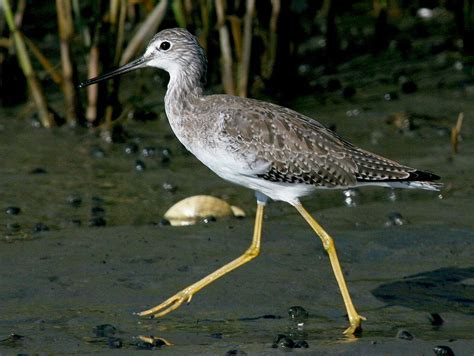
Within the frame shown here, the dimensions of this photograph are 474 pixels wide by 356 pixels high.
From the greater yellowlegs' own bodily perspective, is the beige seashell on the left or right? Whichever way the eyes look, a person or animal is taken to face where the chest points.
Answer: on its right

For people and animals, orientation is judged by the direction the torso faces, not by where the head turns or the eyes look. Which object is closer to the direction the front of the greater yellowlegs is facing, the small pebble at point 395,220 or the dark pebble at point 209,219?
the dark pebble

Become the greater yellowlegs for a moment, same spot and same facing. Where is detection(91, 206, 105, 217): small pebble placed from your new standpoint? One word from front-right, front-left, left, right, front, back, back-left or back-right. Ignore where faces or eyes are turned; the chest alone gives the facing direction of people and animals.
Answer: front-right

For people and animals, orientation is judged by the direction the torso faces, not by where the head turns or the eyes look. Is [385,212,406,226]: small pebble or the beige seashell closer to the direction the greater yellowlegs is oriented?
the beige seashell

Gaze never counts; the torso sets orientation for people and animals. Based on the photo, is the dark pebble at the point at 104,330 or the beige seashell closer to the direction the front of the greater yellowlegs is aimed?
the dark pebble

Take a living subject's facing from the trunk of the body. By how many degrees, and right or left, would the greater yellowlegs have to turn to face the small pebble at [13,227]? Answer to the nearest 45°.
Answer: approximately 45° to its right

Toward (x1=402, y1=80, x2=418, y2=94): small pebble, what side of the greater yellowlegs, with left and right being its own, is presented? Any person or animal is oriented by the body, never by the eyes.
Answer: right

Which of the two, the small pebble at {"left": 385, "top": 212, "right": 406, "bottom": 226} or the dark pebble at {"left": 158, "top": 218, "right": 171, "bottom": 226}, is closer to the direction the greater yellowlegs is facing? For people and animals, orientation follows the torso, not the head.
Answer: the dark pebble

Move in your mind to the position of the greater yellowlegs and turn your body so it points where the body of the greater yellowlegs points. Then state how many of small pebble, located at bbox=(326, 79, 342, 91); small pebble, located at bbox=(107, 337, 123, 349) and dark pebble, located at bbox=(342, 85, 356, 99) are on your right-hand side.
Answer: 2

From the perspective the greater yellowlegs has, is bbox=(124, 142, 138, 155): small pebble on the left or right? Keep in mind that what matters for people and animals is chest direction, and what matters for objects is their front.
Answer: on its right

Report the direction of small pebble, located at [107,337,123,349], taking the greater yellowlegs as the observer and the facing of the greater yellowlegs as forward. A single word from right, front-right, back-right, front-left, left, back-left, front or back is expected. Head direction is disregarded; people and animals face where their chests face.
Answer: front-left

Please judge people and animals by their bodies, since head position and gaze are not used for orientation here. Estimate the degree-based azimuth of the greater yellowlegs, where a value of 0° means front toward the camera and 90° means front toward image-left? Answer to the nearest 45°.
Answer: approximately 90°
